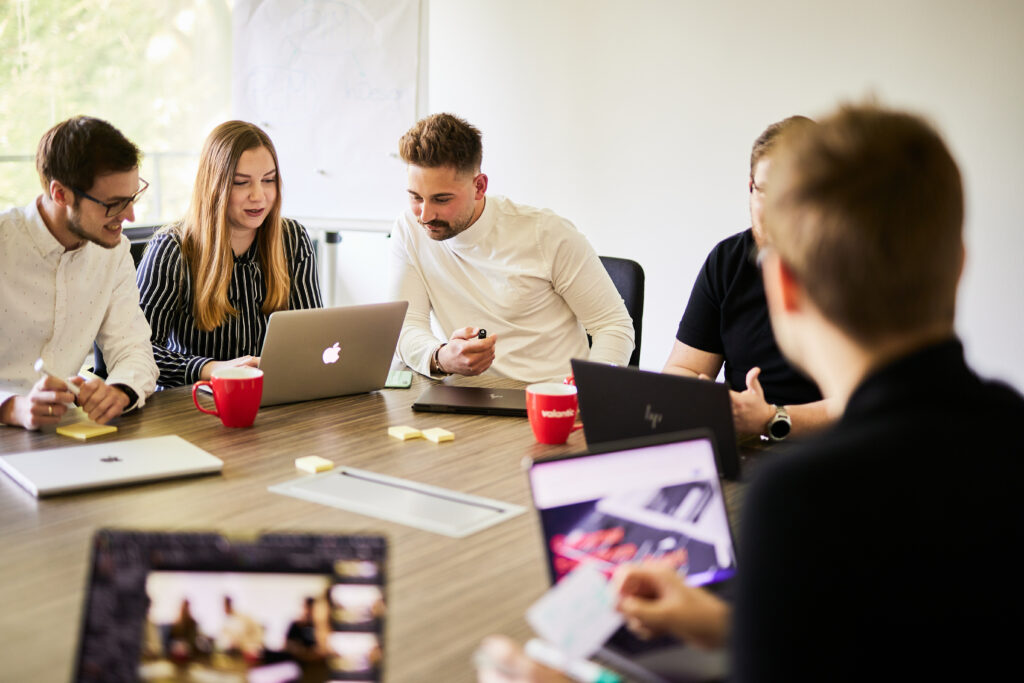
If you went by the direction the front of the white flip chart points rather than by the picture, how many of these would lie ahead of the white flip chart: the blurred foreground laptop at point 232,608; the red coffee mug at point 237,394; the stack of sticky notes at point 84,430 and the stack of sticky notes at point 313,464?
4

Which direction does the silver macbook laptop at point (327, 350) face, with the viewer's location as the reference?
facing away from the viewer and to the left of the viewer

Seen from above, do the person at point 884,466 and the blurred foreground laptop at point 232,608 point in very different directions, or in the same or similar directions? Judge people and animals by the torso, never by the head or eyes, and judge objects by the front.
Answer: very different directions

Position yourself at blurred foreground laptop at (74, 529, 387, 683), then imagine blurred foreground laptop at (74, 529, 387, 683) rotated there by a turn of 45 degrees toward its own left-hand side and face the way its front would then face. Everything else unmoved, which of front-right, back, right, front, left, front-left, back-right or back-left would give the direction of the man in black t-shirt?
left

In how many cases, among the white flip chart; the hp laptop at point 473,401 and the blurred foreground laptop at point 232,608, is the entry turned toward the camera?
2

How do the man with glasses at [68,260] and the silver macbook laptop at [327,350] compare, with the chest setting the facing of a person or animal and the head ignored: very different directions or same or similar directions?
very different directions

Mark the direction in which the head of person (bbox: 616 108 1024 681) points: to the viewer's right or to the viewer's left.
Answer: to the viewer's left

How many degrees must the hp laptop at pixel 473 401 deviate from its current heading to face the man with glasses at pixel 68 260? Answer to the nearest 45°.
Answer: approximately 90° to its left

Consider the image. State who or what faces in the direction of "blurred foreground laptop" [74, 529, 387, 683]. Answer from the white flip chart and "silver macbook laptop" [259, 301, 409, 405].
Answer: the white flip chart

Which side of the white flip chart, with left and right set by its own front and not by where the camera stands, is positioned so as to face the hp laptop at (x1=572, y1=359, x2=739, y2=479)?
front

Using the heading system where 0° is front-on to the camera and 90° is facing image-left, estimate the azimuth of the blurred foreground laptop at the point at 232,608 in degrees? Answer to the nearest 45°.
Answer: approximately 0°

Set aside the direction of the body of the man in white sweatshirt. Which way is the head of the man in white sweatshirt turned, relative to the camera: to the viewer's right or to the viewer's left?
to the viewer's left
